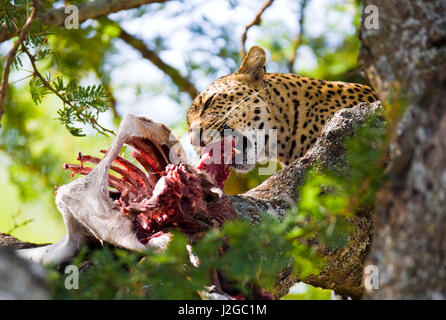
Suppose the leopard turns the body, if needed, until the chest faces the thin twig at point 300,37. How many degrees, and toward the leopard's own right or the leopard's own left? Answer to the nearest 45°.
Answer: approximately 90° to the leopard's own right

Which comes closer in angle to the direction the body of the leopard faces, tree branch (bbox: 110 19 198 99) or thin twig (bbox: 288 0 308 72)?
the tree branch

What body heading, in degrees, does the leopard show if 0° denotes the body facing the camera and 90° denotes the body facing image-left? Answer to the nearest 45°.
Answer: approximately 90°

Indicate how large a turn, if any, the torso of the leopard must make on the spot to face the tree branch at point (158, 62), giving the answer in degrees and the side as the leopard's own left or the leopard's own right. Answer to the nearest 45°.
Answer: approximately 45° to the leopard's own right
